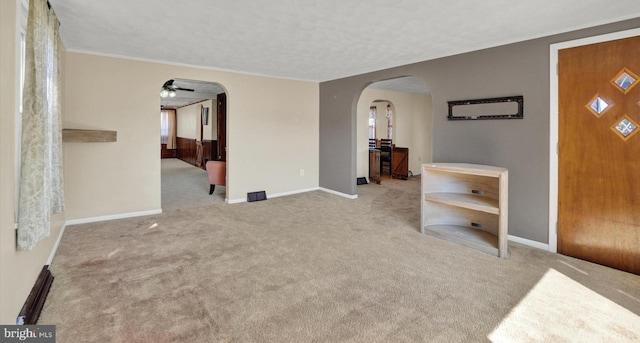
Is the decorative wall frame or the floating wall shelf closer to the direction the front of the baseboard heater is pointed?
the decorative wall frame

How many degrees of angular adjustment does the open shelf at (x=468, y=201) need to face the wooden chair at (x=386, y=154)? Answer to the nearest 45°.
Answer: approximately 135° to its right

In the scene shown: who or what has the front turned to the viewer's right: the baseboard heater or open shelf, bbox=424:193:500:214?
the baseboard heater

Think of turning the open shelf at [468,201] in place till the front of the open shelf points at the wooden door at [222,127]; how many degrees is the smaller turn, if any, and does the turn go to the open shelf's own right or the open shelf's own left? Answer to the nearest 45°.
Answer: approximately 90° to the open shelf's own right

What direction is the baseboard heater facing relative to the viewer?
to the viewer's right

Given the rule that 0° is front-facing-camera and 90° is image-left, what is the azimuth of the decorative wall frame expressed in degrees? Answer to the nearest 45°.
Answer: approximately 45°

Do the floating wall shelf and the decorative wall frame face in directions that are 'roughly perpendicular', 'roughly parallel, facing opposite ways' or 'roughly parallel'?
roughly perpendicular

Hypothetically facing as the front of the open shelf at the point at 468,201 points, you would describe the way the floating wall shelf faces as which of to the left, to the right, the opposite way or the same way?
to the left
